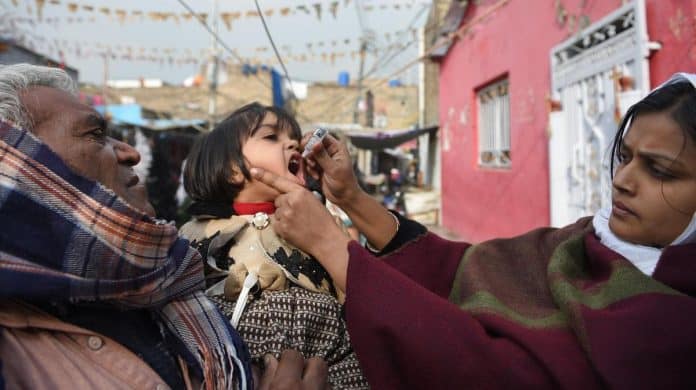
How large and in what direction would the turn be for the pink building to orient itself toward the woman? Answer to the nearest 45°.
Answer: approximately 45° to its left

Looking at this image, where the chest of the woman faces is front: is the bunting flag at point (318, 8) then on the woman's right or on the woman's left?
on the woman's right

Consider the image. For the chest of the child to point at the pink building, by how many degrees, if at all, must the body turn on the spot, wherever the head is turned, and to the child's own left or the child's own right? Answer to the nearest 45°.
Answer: approximately 90° to the child's own left

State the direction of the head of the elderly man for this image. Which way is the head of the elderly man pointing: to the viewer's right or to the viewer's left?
to the viewer's right

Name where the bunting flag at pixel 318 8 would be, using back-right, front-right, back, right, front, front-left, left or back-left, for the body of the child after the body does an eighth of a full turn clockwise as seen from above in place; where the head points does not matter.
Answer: back

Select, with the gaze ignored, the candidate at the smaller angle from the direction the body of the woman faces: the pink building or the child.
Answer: the child

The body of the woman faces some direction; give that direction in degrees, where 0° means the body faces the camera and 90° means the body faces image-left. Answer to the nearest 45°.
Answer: approximately 45°

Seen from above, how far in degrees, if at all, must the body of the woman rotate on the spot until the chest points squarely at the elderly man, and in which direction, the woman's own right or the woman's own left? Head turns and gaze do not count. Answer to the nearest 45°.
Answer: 0° — they already face them

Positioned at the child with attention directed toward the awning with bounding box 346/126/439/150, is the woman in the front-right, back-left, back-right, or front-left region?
back-right

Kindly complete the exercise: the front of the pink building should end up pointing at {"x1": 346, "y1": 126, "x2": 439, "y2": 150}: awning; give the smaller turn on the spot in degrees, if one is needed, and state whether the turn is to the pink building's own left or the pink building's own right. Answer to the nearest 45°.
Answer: approximately 90° to the pink building's own right

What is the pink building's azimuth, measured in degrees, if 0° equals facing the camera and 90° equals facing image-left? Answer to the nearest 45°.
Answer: approximately 45°

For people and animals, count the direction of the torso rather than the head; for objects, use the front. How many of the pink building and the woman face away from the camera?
0
